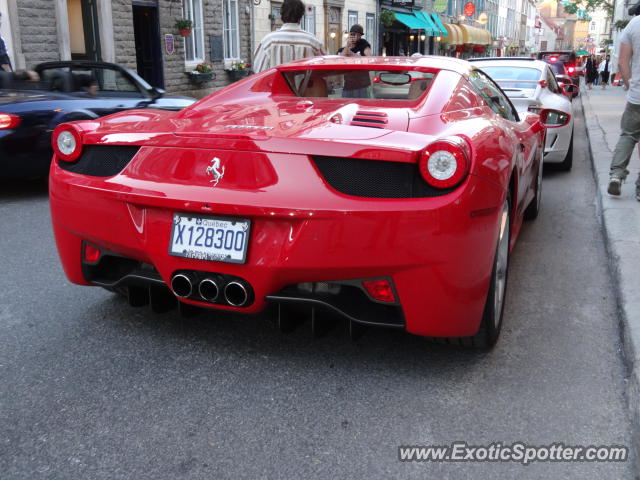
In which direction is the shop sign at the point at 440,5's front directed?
toward the camera

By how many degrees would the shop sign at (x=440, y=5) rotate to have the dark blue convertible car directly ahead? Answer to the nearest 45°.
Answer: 0° — it already faces it

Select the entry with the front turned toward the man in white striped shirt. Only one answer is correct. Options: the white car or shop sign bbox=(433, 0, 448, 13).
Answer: the shop sign

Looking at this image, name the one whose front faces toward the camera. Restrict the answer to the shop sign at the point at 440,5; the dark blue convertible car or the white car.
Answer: the shop sign

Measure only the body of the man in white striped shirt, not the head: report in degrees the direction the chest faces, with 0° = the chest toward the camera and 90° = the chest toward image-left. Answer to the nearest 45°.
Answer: approximately 180°

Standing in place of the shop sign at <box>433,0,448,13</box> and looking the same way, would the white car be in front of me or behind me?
in front

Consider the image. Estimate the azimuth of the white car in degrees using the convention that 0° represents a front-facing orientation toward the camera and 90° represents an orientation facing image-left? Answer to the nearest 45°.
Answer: approximately 180°

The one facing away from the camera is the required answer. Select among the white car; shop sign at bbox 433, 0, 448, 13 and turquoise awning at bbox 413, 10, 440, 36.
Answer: the white car

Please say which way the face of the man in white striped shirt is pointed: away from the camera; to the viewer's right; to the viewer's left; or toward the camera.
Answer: away from the camera

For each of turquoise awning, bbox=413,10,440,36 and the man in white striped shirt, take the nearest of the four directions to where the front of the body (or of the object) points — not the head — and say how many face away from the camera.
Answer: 1

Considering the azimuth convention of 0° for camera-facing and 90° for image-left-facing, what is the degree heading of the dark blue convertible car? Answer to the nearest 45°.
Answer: approximately 225°

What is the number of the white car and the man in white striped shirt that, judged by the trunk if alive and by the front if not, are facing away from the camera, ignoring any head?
2

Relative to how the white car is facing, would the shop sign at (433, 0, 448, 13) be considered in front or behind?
in front
